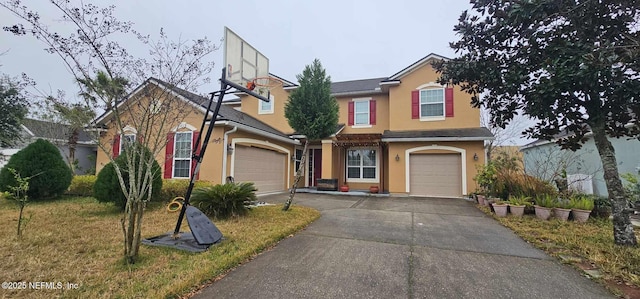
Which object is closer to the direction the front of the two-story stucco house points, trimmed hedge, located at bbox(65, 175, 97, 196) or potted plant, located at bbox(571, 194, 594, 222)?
the potted plant

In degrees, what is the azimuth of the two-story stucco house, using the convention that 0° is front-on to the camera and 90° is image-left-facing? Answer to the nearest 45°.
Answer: approximately 0°

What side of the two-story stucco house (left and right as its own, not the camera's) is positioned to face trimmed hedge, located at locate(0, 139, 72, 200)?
right

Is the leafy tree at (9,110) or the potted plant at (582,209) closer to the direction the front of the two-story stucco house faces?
the potted plant

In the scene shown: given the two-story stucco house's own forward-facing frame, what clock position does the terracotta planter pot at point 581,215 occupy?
The terracotta planter pot is roughly at 11 o'clock from the two-story stucco house.

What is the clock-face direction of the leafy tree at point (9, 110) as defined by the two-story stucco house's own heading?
The leafy tree is roughly at 3 o'clock from the two-story stucco house.

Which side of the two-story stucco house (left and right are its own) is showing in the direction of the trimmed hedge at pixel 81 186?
right

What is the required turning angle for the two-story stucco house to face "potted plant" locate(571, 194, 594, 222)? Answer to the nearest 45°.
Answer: approximately 45° to its left

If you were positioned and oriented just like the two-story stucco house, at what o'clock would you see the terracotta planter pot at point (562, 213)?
The terracotta planter pot is roughly at 11 o'clock from the two-story stucco house.
